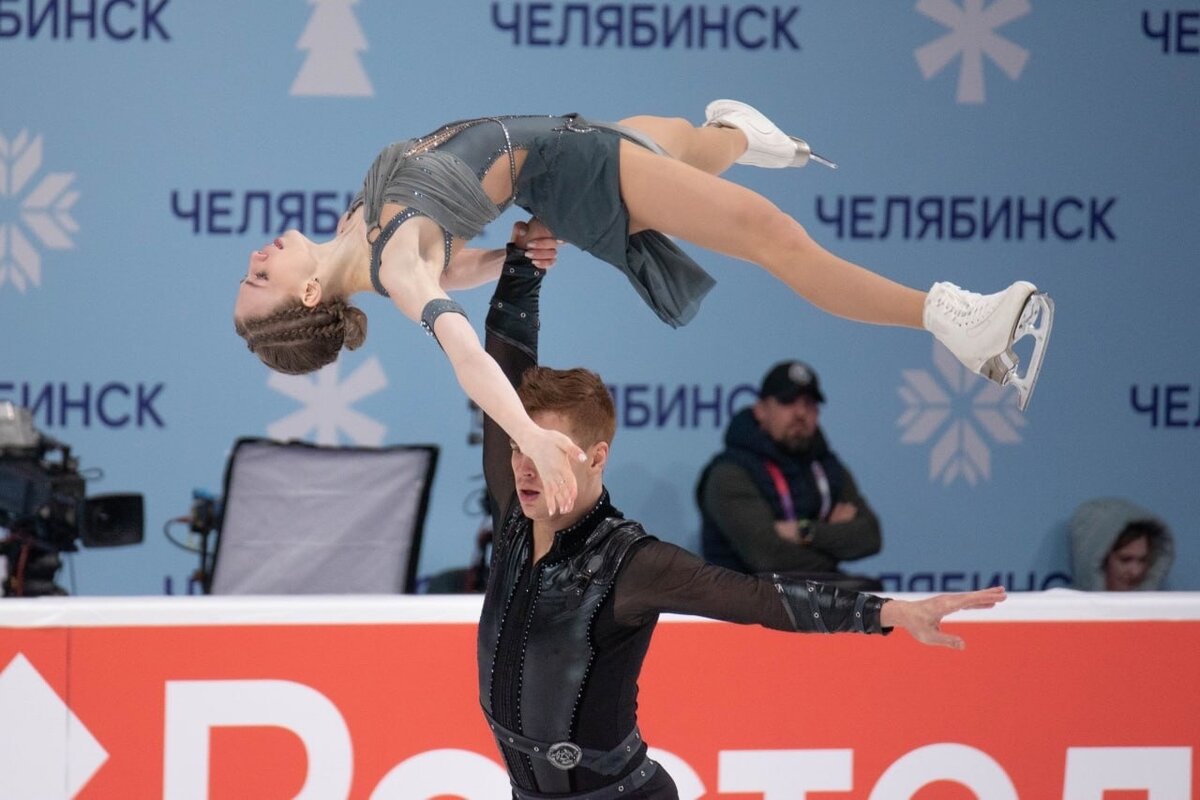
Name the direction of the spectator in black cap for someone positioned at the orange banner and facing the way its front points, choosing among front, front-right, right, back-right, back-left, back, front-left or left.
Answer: back

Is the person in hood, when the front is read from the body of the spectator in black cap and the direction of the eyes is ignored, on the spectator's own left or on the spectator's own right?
on the spectator's own left

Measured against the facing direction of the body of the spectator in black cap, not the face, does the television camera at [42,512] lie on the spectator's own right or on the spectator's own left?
on the spectator's own right

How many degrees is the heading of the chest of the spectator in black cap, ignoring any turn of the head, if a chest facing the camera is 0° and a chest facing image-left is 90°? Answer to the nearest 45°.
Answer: approximately 315°

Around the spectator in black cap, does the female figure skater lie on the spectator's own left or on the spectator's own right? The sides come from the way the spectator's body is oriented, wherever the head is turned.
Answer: on the spectator's own right

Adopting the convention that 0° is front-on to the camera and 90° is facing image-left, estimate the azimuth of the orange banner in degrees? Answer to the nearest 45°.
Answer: approximately 0°

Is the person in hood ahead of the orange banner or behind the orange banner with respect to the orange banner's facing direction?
behind
